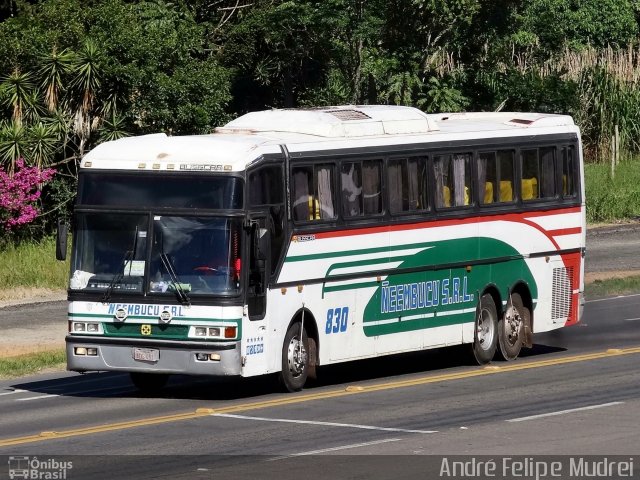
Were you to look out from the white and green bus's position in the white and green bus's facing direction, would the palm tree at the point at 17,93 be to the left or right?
on its right

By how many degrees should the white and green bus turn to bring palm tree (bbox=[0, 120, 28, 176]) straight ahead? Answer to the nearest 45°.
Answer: approximately 90° to its right

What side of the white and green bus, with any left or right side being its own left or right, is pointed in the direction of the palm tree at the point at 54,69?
right

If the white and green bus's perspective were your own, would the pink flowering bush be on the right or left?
on its right

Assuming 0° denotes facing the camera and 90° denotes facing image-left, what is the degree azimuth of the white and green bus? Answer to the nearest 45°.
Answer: approximately 45°

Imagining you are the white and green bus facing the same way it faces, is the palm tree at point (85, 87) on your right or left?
on your right
